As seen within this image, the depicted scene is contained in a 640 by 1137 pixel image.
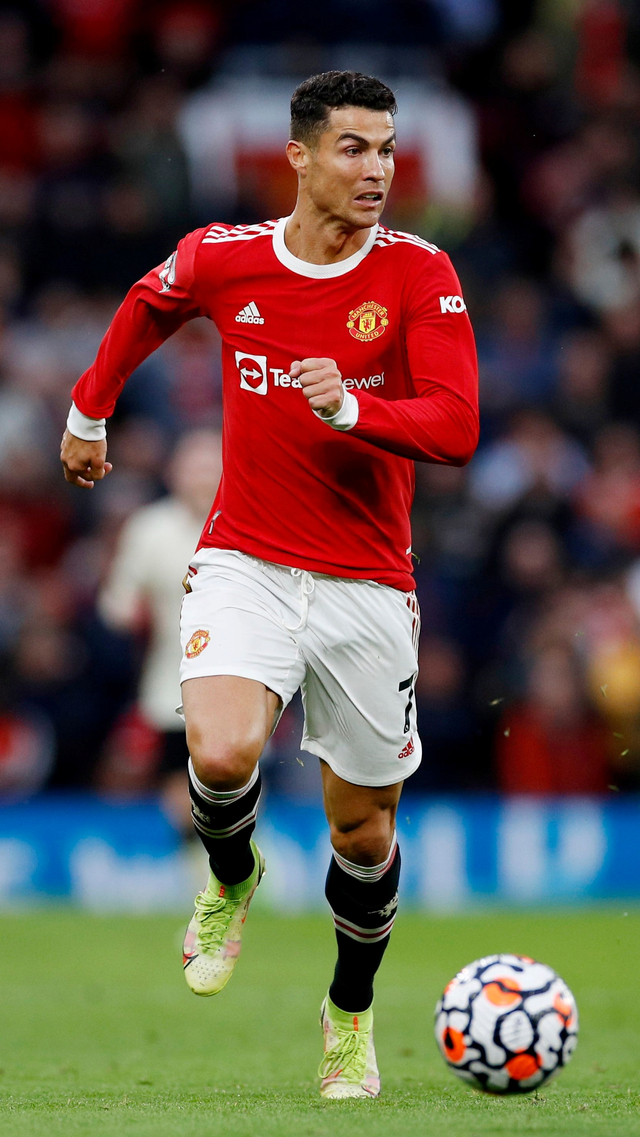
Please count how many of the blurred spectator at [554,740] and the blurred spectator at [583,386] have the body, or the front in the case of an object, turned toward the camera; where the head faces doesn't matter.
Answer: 2

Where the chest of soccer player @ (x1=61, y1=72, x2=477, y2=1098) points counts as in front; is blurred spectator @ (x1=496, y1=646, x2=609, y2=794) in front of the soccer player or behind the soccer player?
behind

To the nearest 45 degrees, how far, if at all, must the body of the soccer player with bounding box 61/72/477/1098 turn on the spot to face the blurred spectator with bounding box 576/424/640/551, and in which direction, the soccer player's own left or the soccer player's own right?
approximately 180°
